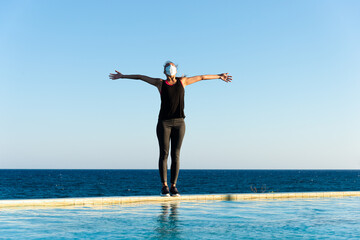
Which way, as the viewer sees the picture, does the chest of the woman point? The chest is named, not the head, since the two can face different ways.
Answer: toward the camera
